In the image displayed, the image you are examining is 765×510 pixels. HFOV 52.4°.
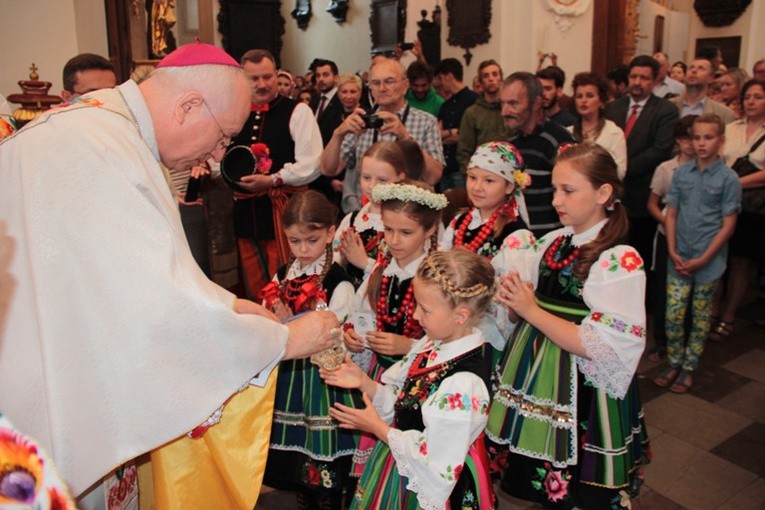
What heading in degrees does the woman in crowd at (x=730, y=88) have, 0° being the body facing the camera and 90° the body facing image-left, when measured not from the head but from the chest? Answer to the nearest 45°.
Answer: approximately 45°

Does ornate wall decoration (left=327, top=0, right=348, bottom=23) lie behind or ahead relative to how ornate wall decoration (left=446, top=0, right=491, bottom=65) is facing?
behind

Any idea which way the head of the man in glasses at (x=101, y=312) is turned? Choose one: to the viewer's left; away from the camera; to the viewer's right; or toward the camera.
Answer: to the viewer's right

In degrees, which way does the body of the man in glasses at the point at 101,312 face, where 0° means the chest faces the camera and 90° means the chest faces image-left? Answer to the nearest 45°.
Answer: approximately 270°

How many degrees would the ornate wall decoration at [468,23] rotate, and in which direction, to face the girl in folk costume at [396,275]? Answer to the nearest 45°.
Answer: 0° — it already faces them

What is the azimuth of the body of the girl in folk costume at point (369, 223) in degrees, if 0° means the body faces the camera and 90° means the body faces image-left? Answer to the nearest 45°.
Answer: approximately 45°

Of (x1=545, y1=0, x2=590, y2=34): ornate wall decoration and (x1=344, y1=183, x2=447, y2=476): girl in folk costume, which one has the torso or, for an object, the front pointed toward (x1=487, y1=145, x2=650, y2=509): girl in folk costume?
the ornate wall decoration

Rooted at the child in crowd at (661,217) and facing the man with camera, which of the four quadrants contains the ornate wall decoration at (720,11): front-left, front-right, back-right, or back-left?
back-right

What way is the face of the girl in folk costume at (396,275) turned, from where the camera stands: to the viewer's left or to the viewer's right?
to the viewer's left

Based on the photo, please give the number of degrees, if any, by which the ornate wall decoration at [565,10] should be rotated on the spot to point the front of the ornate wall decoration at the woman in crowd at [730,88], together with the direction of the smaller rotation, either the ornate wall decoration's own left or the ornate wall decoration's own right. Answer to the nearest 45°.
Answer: approximately 45° to the ornate wall decoration's own left
